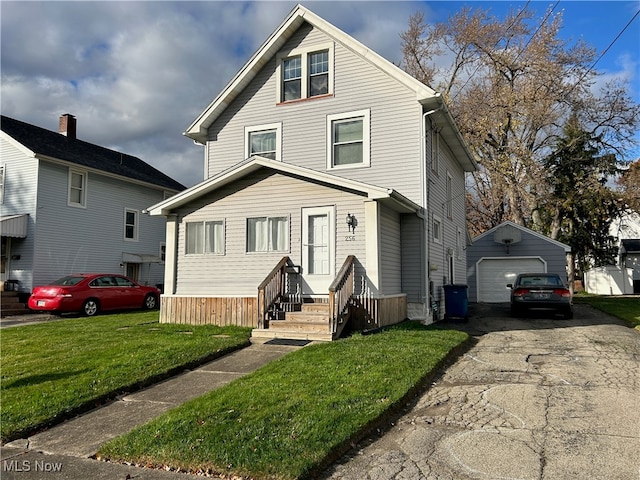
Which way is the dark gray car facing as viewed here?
away from the camera

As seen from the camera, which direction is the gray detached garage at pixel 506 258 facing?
toward the camera

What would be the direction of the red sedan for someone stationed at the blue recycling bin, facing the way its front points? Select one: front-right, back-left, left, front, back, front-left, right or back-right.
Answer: right

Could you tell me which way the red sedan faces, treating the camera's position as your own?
facing away from the viewer and to the right of the viewer

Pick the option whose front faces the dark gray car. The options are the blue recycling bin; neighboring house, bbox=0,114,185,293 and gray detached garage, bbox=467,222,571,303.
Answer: the gray detached garage

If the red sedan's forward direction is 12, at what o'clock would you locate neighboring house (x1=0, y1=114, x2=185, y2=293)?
The neighboring house is roughly at 10 o'clock from the red sedan.

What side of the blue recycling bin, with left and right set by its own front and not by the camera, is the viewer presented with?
front

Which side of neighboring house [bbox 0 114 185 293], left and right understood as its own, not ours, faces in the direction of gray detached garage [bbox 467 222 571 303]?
left

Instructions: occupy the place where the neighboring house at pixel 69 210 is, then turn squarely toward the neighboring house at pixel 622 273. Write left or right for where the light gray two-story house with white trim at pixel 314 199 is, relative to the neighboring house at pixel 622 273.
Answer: right

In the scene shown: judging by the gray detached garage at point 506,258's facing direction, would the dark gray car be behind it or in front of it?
in front

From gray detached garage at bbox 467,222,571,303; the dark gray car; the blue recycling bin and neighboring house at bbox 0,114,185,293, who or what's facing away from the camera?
the dark gray car

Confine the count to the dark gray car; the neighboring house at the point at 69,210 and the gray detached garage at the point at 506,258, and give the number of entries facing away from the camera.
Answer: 1
